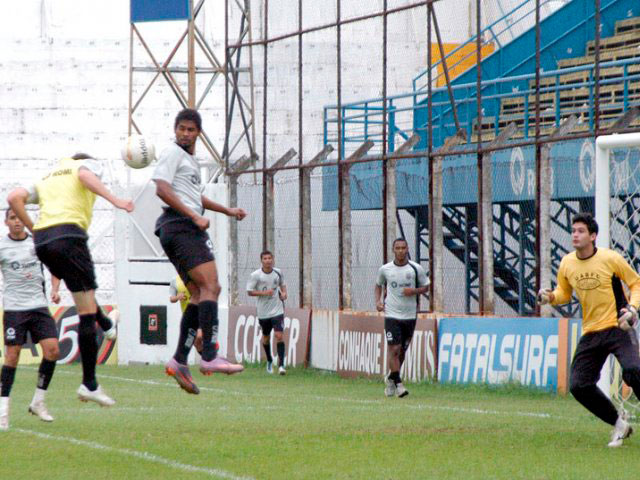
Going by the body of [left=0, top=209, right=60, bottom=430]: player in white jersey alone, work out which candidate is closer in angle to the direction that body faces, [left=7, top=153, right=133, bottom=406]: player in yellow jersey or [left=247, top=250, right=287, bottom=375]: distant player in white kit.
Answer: the player in yellow jersey

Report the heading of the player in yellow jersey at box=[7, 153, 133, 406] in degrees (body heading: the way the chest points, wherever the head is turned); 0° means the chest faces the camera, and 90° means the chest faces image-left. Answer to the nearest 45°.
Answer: approximately 225°

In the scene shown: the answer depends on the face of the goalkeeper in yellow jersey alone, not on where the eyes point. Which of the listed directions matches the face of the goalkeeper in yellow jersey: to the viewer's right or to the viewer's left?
to the viewer's left

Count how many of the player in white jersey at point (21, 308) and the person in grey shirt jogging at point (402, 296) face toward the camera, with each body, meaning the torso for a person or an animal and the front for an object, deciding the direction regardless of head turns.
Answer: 2

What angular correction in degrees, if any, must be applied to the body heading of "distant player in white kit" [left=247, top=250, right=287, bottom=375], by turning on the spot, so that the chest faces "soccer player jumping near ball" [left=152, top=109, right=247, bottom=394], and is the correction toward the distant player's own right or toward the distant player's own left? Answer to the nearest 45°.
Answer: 0° — they already face them
